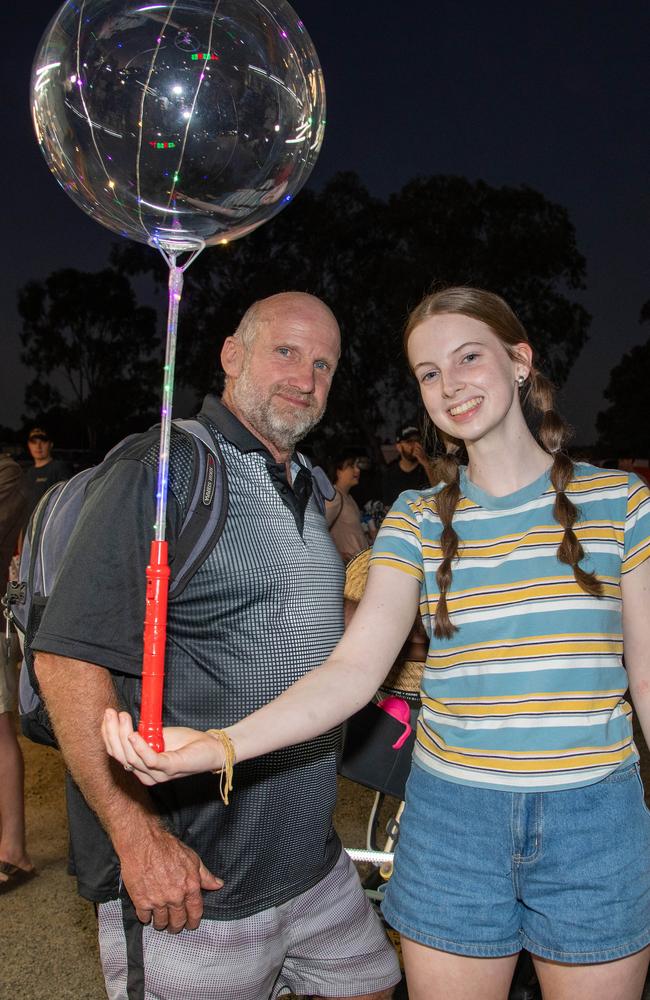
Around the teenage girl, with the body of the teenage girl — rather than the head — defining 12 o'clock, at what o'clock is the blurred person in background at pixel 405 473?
The blurred person in background is roughly at 6 o'clock from the teenage girl.

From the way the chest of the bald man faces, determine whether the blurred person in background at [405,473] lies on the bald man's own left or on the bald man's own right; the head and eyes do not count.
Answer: on the bald man's own left

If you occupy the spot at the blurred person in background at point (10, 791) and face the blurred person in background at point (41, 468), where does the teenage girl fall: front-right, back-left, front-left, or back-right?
back-right

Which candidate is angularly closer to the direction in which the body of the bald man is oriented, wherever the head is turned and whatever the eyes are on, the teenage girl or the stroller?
the teenage girl

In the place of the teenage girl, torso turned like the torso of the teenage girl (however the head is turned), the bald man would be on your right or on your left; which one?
on your right

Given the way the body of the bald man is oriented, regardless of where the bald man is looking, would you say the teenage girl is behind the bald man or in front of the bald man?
in front

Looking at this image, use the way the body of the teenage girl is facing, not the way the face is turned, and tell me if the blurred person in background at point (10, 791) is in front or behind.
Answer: behind

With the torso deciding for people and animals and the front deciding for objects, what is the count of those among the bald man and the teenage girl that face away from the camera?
0

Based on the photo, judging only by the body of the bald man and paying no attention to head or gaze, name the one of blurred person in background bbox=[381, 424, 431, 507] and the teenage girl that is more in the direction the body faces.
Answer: the teenage girl

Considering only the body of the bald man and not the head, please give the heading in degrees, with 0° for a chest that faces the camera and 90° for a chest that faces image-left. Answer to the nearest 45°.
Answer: approximately 315°

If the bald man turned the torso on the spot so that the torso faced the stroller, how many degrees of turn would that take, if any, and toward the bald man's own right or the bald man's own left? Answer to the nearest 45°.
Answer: approximately 90° to the bald man's own left
